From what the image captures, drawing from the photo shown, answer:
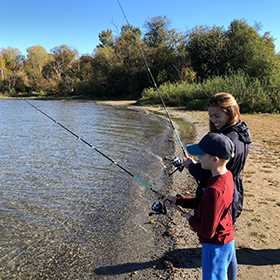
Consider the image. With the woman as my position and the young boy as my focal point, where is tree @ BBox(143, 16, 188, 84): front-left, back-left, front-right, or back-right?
back-right

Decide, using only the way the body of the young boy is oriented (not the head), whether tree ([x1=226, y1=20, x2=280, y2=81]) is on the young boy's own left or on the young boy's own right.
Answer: on the young boy's own right

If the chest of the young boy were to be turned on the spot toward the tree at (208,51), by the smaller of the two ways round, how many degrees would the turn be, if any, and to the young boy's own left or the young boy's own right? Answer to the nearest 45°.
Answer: approximately 90° to the young boy's own right

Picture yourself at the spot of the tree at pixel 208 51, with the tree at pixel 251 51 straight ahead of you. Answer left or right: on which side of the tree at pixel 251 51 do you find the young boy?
right

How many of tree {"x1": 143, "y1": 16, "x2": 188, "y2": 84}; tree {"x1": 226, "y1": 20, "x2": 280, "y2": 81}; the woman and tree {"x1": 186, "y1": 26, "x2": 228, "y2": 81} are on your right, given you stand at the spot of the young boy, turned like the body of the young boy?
4

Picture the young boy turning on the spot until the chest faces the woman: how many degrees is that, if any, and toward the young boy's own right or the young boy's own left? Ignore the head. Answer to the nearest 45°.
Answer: approximately 90° to the young boy's own right

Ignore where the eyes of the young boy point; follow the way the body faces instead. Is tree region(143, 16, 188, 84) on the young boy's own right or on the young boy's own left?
on the young boy's own right

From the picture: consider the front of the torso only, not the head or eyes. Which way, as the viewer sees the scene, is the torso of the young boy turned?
to the viewer's left
